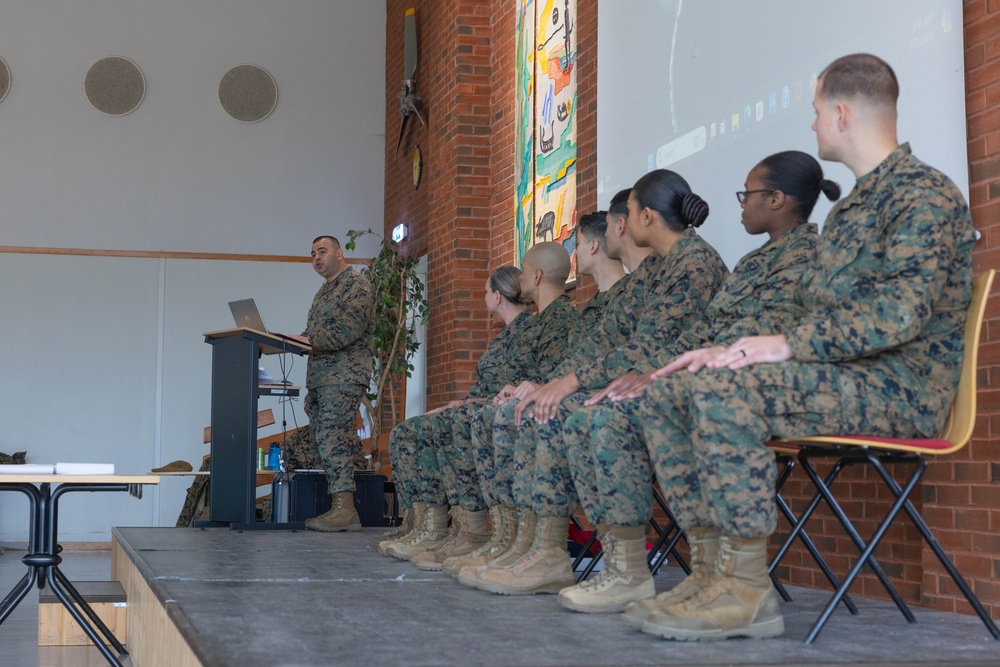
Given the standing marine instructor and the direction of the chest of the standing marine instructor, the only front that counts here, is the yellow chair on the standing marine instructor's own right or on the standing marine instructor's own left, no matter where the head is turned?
on the standing marine instructor's own left

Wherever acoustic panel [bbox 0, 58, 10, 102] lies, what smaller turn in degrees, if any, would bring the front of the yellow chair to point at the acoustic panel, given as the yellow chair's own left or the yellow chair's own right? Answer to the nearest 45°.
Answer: approximately 45° to the yellow chair's own right

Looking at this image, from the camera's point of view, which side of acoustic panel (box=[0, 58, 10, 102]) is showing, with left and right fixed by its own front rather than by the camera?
front

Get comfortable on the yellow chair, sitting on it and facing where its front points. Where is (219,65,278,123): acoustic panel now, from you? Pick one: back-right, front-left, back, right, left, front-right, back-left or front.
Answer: front-right

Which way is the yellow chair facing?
to the viewer's left

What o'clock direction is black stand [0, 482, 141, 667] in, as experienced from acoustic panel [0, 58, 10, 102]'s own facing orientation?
The black stand is roughly at 12 o'clock from the acoustic panel.

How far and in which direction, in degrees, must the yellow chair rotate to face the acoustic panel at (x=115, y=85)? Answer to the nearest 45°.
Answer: approximately 45° to its right

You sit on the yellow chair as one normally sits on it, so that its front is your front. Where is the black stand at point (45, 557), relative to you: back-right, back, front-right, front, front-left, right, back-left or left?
front
